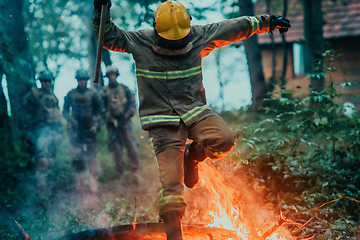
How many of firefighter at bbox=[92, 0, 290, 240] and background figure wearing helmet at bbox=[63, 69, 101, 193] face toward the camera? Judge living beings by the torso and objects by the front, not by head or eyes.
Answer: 2

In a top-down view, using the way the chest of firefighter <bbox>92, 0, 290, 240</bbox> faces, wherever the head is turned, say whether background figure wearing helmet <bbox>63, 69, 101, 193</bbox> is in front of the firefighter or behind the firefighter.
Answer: behind

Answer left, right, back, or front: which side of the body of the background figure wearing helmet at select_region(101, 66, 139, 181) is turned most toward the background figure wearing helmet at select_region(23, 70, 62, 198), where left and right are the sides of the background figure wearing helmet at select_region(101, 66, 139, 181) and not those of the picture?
right

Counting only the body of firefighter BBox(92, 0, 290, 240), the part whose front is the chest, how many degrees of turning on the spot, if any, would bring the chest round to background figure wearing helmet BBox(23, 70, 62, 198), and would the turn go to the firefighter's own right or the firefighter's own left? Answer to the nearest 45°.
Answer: approximately 135° to the firefighter's own right

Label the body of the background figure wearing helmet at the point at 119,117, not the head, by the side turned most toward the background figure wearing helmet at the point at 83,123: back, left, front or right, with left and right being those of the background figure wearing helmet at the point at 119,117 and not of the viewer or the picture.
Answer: right

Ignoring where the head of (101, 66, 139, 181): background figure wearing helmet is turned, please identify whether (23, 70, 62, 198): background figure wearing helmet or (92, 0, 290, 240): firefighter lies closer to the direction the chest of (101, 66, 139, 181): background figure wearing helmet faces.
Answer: the firefighter

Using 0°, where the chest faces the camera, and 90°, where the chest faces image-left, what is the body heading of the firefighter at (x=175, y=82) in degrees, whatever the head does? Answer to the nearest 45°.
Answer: approximately 0°

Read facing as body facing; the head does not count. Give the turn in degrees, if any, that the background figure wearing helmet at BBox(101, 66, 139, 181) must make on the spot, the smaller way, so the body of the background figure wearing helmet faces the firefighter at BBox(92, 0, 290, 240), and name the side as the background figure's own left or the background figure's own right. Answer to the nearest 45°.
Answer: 0° — they already face them
